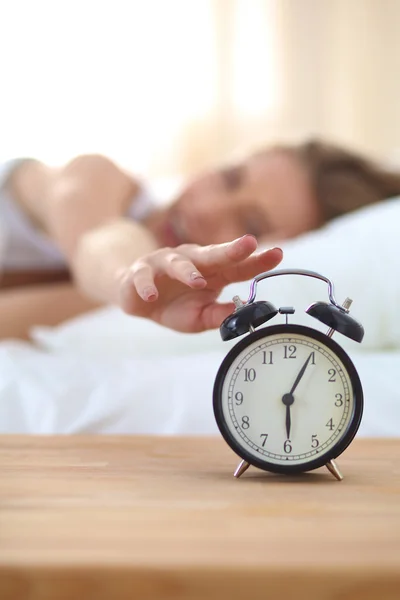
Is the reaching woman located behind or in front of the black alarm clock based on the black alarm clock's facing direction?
behind

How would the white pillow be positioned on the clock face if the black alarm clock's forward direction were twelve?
The white pillow is roughly at 6 o'clock from the black alarm clock.

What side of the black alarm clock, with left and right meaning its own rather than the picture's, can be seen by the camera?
front
